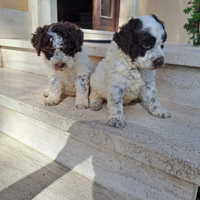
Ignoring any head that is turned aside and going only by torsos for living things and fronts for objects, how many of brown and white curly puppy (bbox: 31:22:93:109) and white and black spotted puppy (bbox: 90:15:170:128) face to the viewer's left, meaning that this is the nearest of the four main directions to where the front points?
0
